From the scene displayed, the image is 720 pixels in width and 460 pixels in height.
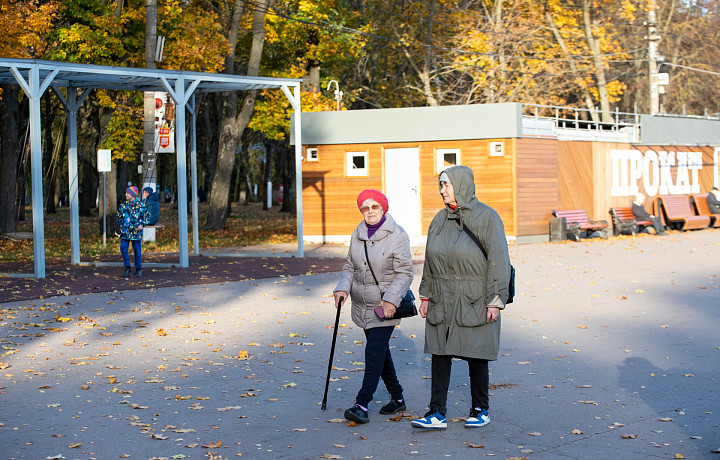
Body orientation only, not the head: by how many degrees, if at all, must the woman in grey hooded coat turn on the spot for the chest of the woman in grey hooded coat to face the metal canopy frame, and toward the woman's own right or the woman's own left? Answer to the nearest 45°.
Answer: approximately 90° to the woman's own right

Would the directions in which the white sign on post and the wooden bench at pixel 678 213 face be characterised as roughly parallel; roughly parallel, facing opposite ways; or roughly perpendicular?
roughly parallel

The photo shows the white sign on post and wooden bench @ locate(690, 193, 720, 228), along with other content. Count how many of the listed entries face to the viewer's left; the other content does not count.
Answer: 0

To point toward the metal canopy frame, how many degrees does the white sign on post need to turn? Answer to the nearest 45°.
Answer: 0° — it already faces it

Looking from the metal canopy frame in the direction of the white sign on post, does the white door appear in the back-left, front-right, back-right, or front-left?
front-right

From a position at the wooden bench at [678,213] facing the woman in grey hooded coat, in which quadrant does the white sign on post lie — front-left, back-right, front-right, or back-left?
front-right

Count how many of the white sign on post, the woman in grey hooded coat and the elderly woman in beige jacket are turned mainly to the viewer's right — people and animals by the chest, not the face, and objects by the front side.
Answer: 0

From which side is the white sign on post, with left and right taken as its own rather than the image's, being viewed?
front

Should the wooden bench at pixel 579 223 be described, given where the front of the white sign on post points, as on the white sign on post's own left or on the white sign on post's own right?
on the white sign on post's own left

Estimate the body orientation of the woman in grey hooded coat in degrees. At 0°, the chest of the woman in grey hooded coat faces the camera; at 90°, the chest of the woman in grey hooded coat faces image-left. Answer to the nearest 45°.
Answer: approximately 45°

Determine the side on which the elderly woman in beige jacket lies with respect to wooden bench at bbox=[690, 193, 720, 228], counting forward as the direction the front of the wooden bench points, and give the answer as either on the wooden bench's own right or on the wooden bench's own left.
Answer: on the wooden bench's own right

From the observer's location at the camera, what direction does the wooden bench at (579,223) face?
facing the viewer and to the right of the viewer

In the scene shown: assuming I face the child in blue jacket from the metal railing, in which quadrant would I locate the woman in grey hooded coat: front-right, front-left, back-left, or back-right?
front-left
